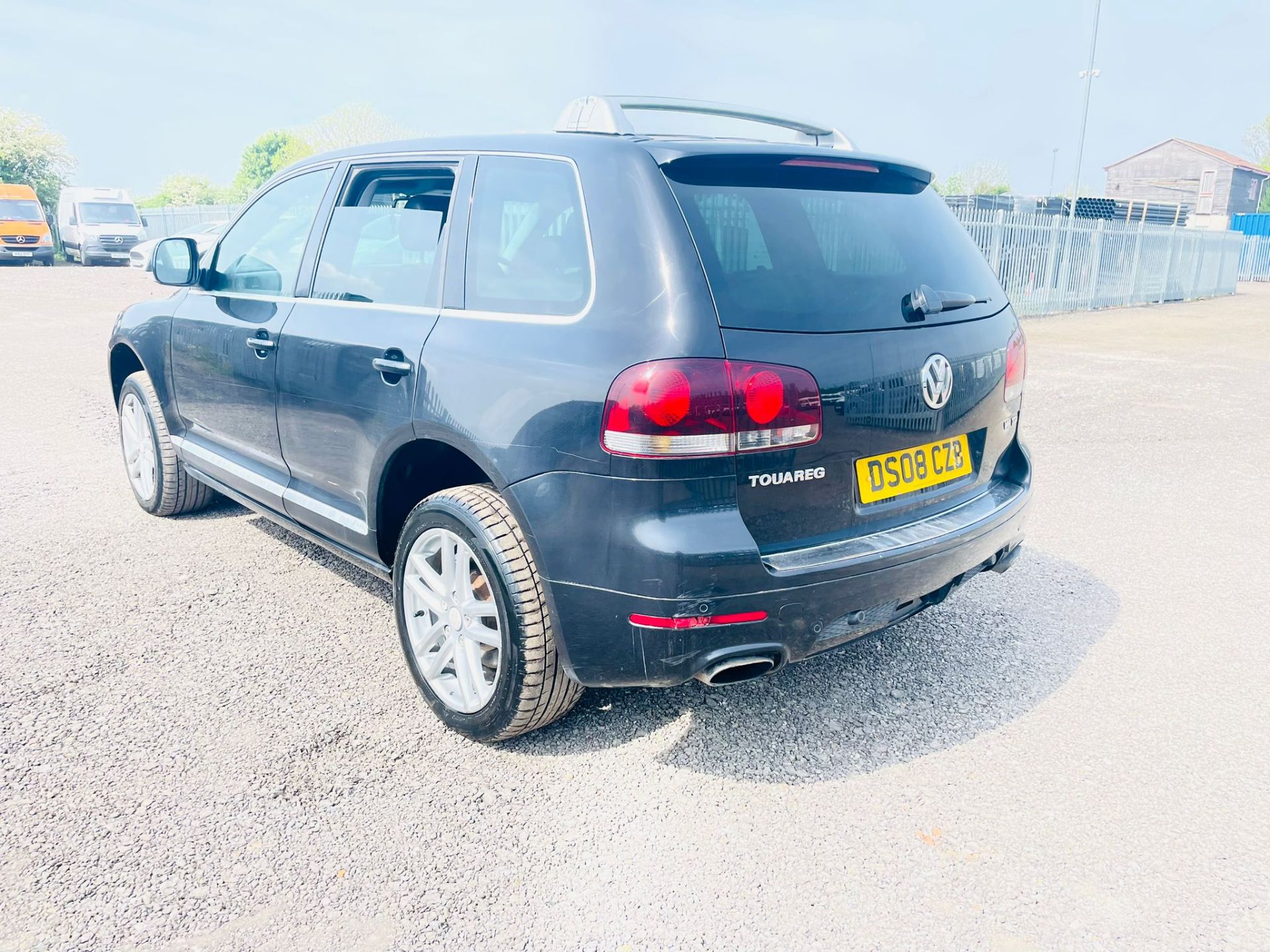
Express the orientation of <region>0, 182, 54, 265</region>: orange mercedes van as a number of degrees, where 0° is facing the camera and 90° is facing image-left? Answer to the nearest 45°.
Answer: approximately 0°

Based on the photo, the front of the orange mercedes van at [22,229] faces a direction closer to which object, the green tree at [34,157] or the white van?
the white van

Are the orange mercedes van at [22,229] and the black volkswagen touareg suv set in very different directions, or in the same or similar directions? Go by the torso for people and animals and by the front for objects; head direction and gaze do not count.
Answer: very different directions

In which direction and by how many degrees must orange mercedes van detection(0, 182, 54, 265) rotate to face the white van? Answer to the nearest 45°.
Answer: approximately 90° to its left

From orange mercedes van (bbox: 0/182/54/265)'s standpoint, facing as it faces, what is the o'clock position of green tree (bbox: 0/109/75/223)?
The green tree is roughly at 6 o'clock from the orange mercedes van.

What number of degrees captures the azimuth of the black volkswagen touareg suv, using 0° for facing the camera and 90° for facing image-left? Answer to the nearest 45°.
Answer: approximately 135°

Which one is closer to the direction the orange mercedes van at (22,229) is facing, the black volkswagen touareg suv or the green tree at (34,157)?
the black volkswagen touareg suv

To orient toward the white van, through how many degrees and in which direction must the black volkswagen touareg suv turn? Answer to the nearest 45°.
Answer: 0° — it already faces it

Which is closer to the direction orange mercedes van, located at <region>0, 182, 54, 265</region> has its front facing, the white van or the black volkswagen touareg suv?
the black volkswagen touareg suv

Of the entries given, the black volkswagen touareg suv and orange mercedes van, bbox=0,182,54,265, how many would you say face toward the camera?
1
